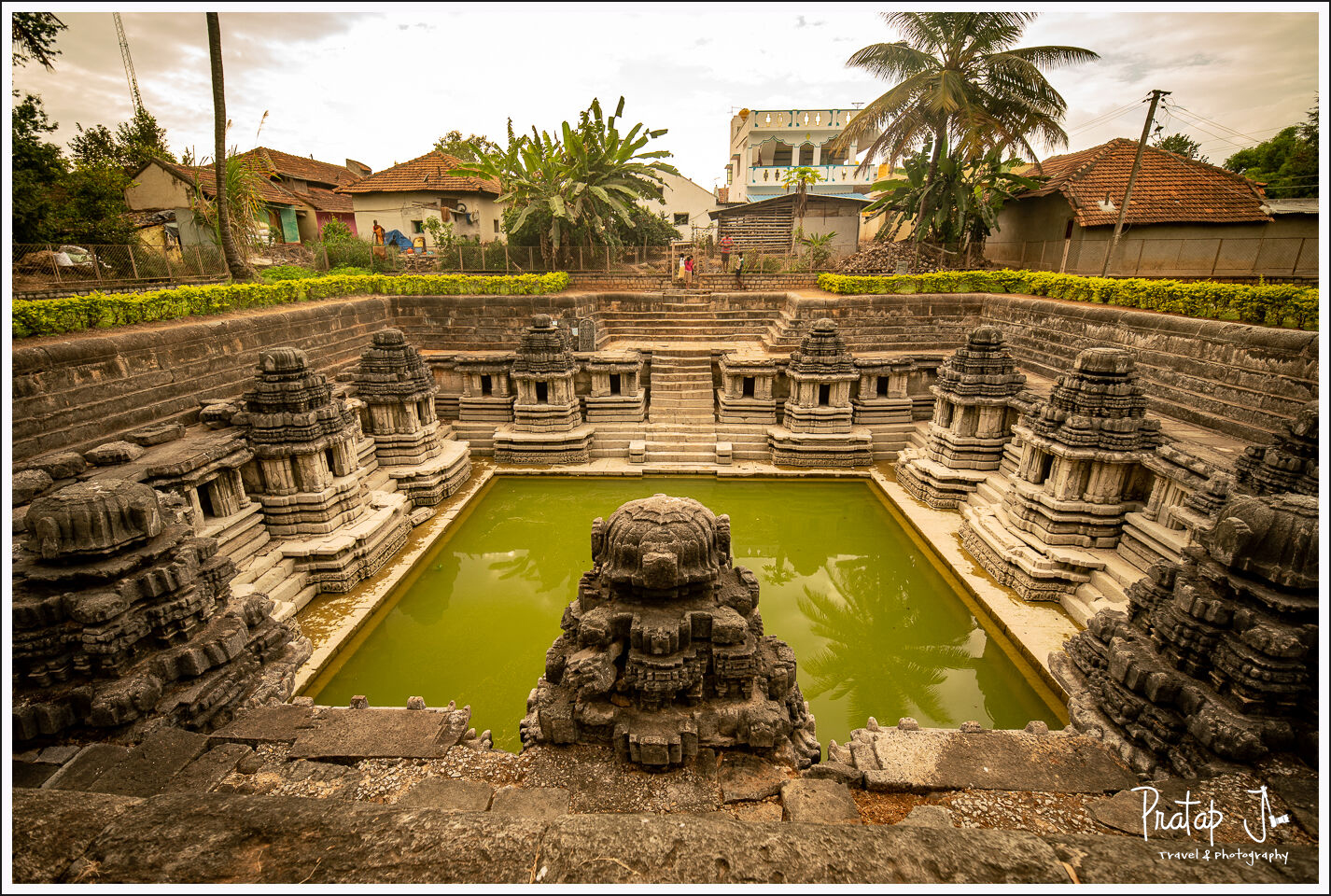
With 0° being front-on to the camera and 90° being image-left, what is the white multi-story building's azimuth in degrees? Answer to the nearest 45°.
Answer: approximately 0°

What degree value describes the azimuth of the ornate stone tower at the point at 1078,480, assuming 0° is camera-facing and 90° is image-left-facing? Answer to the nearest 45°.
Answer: approximately 45°

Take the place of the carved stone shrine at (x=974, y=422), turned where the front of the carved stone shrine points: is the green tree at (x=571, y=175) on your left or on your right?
on your right

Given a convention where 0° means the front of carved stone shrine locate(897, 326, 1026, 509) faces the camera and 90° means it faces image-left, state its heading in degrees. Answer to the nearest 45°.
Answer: approximately 45°

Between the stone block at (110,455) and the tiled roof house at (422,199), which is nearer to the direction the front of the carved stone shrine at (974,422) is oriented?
the stone block

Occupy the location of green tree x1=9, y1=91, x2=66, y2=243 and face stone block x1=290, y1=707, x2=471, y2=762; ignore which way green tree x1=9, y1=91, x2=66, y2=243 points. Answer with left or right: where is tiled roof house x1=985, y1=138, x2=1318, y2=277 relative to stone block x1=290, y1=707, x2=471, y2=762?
left

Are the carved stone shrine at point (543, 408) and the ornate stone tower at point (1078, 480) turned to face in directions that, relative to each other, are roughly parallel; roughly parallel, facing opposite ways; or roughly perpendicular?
roughly perpendicular
